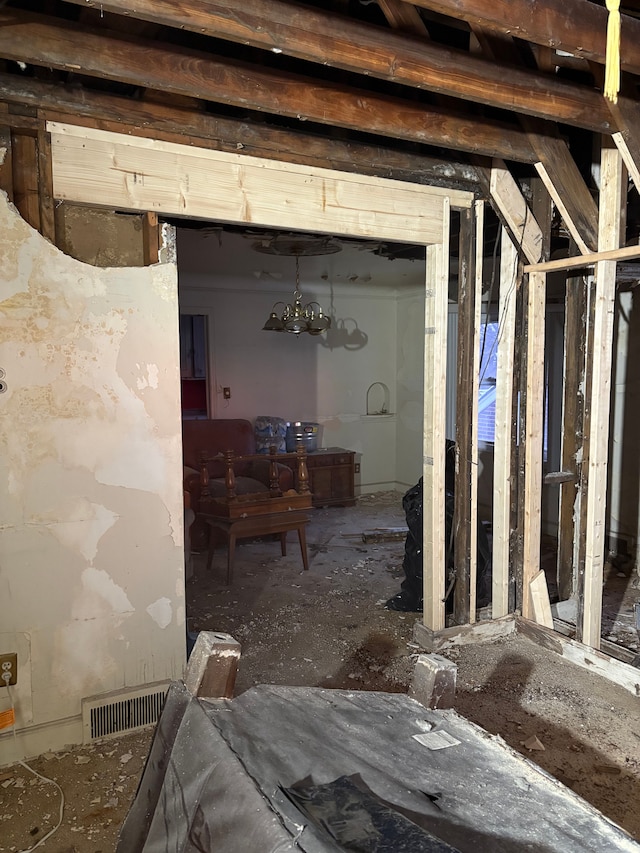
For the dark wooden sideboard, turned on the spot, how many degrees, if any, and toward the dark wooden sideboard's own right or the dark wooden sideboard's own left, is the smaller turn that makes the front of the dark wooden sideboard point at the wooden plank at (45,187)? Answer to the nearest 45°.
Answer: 0° — it already faces it

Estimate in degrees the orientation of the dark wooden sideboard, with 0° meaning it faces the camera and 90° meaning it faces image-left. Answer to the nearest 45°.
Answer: approximately 0°

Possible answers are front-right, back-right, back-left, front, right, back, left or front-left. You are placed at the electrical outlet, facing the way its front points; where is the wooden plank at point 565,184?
left

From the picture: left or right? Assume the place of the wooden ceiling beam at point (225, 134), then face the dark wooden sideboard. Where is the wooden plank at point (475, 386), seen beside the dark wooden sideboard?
right

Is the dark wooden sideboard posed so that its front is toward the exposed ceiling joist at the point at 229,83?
yes

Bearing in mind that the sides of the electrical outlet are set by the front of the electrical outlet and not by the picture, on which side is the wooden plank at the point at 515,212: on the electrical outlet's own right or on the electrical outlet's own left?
on the electrical outlet's own left

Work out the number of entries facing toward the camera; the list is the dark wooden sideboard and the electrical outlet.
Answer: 2

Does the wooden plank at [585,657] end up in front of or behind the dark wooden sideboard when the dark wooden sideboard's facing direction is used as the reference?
in front

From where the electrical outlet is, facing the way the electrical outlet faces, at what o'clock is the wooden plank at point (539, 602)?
The wooden plank is roughly at 9 o'clock from the electrical outlet.

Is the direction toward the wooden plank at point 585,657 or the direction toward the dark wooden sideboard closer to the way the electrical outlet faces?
the wooden plank
